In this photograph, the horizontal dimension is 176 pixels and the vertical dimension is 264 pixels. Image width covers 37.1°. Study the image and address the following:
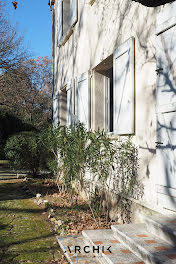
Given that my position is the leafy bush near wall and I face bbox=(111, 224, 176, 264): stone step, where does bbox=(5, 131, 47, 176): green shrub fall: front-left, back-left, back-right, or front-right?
back-right

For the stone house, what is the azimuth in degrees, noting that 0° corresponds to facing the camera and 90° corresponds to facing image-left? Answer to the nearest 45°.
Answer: approximately 45°

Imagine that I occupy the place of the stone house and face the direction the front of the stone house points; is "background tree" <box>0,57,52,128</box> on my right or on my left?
on my right

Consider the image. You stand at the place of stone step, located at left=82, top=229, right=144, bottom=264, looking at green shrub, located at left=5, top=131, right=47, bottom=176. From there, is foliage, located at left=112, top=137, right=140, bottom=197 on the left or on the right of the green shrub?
right

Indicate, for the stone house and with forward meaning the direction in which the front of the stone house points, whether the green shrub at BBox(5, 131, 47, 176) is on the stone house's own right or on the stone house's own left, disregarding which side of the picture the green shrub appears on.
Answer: on the stone house's own right
